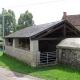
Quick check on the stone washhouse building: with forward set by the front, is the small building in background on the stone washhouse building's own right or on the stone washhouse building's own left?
on the stone washhouse building's own left
